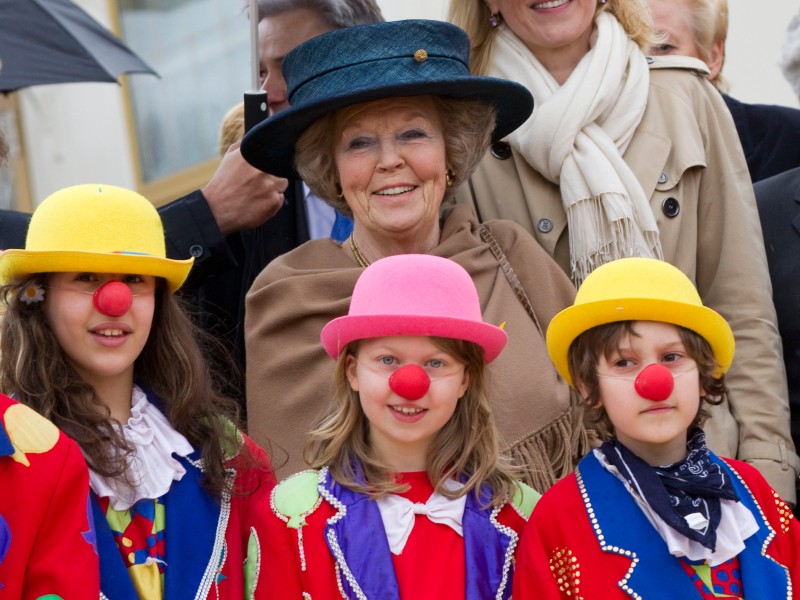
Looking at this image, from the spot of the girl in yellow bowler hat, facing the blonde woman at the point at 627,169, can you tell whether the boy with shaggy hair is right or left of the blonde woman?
right

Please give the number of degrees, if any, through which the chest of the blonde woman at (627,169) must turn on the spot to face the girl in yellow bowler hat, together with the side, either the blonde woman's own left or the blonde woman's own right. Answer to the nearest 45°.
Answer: approximately 45° to the blonde woman's own right

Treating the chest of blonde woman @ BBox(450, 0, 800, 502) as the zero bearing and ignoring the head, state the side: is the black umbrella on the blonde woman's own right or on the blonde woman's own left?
on the blonde woman's own right

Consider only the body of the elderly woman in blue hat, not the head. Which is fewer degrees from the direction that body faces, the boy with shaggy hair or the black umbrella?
the boy with shaggy hair

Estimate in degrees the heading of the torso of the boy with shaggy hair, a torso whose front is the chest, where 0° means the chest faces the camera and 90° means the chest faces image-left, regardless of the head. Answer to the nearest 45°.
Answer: approximately 315°

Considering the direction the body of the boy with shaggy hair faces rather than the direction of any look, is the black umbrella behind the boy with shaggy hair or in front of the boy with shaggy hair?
behind

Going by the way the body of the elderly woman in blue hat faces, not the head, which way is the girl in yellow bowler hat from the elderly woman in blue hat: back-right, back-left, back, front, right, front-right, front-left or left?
front-right

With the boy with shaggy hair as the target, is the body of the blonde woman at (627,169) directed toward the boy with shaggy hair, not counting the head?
yes

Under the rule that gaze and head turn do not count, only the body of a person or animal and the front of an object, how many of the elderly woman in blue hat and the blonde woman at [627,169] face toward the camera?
2

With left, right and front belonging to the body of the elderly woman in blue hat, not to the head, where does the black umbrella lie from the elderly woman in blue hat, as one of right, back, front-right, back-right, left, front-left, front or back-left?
back-right

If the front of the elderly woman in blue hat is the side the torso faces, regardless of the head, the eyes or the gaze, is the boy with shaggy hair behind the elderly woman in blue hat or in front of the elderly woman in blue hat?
in front

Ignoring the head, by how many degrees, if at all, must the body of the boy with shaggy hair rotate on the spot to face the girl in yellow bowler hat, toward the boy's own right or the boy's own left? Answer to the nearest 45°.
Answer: approximately 135° to the boy's own right
